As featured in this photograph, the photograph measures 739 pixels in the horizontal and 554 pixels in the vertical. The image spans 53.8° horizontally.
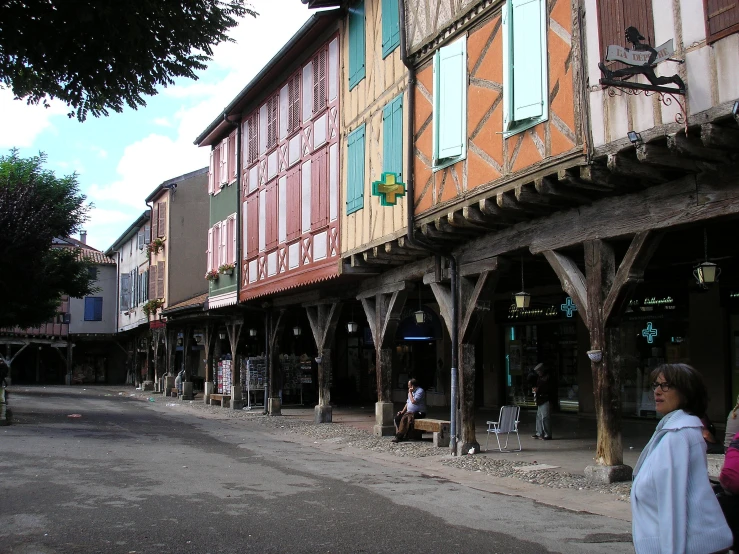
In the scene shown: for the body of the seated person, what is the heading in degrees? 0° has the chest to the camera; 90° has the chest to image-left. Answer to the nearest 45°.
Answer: approximately 45°

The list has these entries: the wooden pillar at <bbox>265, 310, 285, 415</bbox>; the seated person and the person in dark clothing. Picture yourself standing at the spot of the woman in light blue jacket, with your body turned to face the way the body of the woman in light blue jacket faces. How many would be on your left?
0

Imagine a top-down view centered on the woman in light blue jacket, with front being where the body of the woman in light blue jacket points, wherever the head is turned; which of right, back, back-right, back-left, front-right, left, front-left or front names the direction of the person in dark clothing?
right

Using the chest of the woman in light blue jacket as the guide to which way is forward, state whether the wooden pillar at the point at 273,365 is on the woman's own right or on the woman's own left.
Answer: on the woman's own right

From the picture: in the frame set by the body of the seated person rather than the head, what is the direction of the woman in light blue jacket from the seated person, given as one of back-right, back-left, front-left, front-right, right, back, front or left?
front-left

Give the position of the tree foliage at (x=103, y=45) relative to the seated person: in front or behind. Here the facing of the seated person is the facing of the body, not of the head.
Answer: in front

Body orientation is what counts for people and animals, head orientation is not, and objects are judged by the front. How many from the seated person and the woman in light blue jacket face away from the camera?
0

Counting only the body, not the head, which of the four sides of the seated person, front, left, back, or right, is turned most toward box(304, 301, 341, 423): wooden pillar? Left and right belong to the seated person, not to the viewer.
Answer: right

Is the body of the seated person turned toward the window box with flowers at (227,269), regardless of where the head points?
no

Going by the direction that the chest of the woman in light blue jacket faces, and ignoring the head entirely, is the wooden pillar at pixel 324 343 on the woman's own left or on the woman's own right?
on the woman's own right
